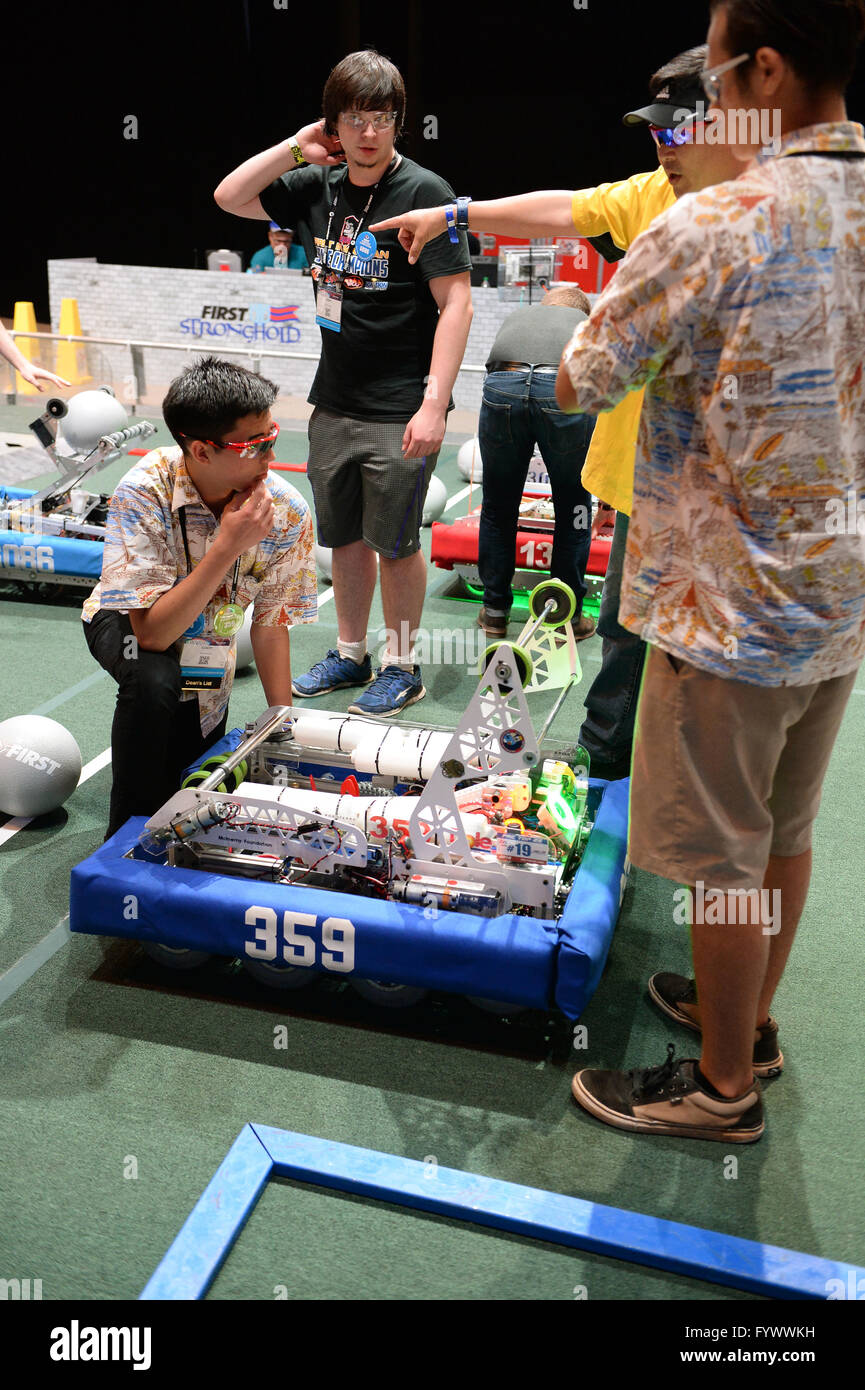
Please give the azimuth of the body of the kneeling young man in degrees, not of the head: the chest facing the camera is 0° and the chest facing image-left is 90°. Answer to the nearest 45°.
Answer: approximately 315°

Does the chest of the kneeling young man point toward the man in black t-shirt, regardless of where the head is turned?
no

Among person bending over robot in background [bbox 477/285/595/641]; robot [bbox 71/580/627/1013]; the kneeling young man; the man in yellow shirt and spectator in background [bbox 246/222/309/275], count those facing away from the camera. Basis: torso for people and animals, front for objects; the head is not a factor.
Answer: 1

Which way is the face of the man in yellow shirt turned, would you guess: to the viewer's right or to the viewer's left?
to the viewer's left

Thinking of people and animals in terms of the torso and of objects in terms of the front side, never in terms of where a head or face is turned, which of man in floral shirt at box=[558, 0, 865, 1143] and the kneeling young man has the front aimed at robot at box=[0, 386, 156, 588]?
the man in floral shirt

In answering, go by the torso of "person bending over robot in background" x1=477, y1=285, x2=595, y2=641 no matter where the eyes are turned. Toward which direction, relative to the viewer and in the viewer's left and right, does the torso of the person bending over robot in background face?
facing away from the viewer

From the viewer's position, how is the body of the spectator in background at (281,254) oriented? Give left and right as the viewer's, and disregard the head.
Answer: facing the viewer

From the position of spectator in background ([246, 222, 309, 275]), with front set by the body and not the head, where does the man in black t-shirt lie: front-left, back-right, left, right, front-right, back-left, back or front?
front

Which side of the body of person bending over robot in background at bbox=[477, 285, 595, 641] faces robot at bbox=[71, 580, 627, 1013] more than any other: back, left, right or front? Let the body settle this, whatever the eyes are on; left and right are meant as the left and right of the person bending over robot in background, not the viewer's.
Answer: back

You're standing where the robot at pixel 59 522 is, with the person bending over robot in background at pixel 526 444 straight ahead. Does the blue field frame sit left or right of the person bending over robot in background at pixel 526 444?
right

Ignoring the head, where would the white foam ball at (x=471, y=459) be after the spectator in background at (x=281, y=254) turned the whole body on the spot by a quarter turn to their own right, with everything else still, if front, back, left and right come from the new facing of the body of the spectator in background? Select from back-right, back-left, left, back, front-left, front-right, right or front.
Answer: left

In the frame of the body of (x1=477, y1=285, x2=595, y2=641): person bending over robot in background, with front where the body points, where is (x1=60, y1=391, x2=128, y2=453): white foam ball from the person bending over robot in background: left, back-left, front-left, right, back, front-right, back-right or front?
front-left

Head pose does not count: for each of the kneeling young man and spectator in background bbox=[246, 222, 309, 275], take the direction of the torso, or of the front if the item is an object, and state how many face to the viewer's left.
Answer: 0

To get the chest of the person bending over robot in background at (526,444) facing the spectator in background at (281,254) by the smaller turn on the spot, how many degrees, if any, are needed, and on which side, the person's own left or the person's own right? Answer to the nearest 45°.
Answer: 0° — they already face them
